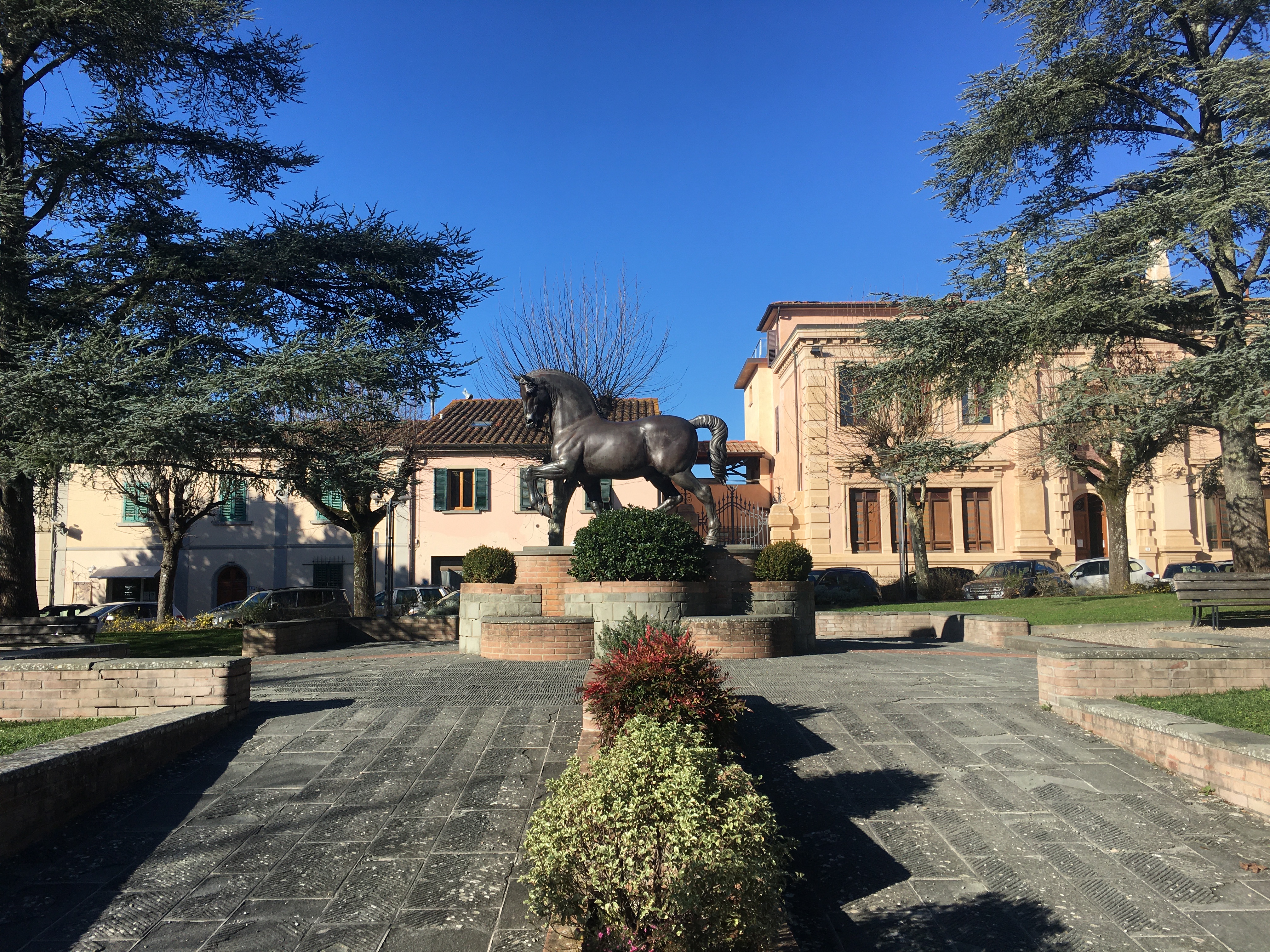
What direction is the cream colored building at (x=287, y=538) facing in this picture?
toward the camera

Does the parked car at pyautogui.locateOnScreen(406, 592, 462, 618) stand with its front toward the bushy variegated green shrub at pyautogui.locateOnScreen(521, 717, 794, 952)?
no

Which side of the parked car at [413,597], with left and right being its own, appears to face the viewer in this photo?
left

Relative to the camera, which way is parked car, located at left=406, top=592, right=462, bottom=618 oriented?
to the viewer's left

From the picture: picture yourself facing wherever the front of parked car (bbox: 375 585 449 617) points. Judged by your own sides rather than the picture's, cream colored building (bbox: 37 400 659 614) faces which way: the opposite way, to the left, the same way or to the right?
to the left

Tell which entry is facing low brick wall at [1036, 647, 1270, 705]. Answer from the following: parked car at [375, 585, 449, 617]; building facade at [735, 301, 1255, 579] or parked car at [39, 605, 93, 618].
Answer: the building facade

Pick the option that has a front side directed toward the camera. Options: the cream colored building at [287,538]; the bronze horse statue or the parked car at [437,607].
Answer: the cream colored building

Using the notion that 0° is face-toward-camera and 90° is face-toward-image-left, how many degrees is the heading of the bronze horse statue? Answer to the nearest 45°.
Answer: approximately 90°

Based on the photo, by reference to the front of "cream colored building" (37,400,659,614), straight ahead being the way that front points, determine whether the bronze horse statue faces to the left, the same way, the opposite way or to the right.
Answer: to the right

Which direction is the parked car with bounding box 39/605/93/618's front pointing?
to the viewer's left

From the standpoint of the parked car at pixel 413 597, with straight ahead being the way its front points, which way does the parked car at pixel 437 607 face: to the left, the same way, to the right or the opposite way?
the same way

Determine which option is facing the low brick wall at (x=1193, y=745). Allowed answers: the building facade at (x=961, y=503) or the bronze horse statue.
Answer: the building facade

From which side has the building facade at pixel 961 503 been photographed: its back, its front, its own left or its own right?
front

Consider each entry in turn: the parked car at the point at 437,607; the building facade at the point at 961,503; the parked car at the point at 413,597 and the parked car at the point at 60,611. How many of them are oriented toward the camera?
1
